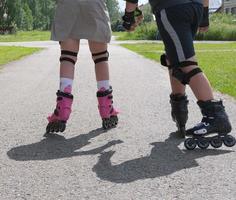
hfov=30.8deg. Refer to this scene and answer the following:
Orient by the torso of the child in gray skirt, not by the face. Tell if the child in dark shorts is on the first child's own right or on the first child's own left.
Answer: on the first child's own right

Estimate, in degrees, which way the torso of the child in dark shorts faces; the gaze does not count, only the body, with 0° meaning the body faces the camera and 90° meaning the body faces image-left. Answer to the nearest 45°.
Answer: approximately 135°

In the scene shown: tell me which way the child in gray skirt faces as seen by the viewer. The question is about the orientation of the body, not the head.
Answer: away from the camera
